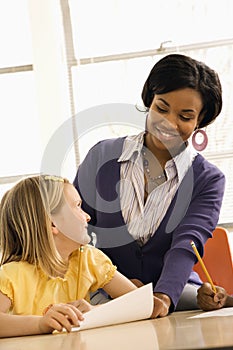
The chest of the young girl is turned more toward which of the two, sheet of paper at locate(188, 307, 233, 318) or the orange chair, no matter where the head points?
the sheet of paper

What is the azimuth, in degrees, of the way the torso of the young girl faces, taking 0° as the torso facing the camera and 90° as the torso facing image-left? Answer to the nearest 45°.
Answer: approximately 315°

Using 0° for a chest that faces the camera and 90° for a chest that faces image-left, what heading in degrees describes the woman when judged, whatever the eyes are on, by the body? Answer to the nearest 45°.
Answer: approximately 0°

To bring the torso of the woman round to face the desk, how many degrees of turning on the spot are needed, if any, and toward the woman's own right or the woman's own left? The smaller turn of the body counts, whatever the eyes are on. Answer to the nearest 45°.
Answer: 0° — they already face it
